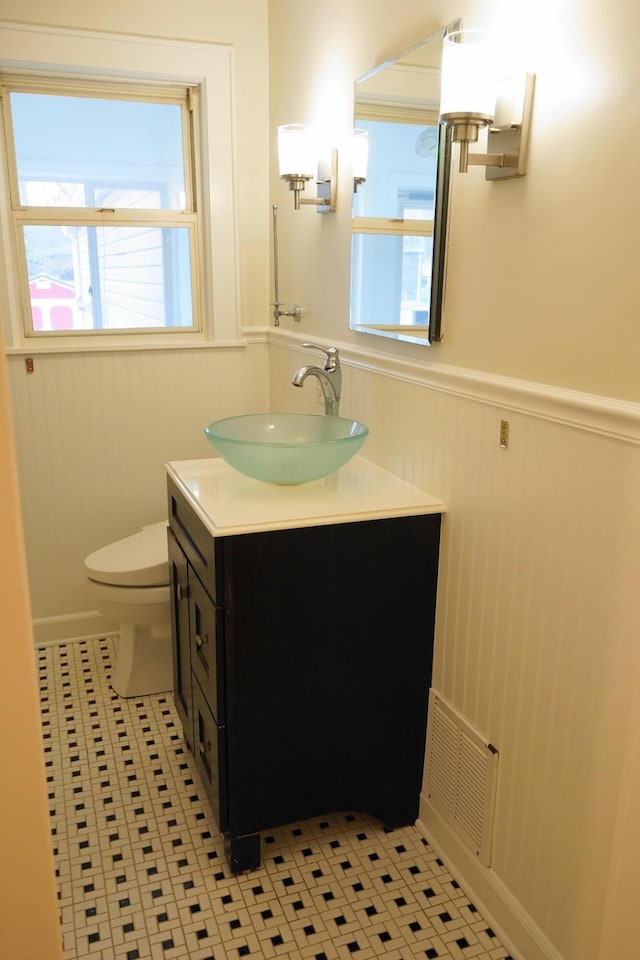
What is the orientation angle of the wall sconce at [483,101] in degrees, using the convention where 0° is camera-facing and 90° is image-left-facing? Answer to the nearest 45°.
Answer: approximately 45°

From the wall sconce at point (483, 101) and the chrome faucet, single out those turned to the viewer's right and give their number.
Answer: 0

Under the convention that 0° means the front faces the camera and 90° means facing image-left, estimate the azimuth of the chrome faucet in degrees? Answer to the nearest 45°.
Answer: approximately 45°
